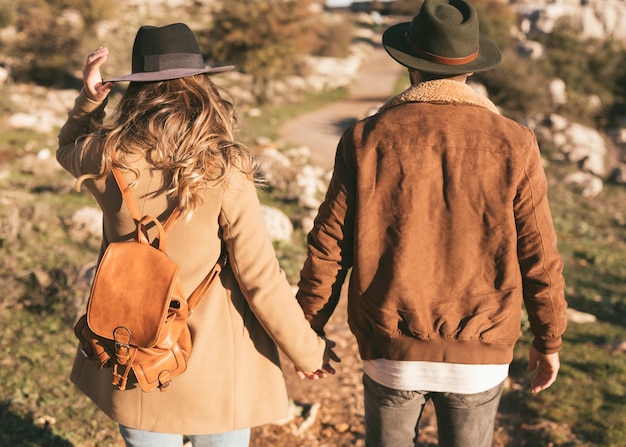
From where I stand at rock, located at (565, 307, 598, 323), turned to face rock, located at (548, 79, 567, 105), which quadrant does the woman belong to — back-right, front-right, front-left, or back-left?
back-left

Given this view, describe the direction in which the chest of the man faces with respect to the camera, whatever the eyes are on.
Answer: away from the camera

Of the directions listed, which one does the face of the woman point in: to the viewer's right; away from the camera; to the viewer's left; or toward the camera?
away from the camera

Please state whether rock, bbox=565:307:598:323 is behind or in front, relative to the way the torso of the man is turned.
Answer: in front

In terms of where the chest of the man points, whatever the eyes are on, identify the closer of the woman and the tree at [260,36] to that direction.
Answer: the tree

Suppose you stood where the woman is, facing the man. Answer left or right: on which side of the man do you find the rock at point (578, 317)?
left

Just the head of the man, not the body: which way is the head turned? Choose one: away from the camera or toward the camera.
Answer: away from the camera

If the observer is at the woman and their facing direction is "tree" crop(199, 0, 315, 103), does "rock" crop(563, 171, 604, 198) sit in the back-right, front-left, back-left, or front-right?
front-right

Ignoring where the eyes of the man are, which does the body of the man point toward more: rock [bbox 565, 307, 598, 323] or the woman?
the rock

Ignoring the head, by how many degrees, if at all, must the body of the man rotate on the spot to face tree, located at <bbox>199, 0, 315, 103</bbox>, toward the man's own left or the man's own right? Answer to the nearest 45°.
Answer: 0° — they already face it

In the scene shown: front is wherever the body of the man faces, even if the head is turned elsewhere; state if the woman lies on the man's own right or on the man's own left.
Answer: on the man's own left

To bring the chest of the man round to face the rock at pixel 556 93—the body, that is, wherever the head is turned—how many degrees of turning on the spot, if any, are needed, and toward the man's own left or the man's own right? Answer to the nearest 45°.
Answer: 0° — they already face it
